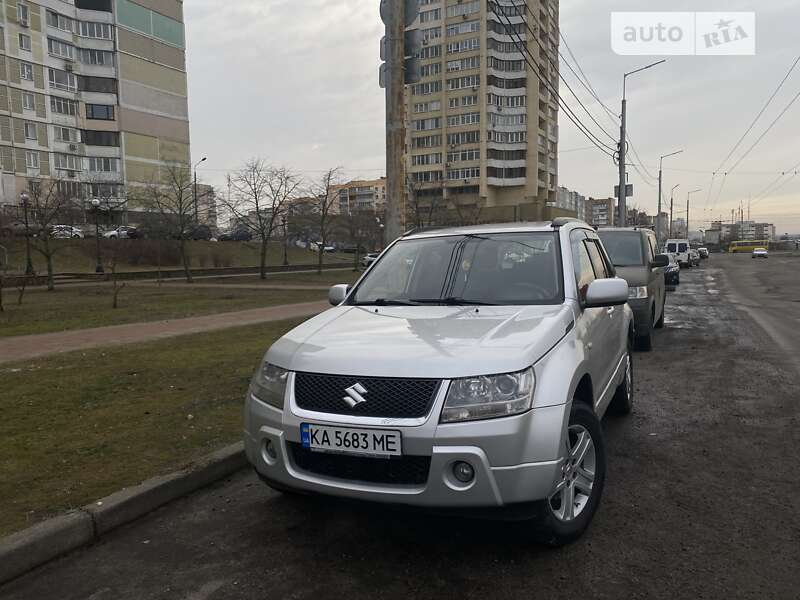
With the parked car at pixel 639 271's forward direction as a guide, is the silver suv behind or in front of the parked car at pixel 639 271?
in front

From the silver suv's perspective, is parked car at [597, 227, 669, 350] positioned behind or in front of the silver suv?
behind

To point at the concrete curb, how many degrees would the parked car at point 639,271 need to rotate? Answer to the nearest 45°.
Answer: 0° — it already faces it

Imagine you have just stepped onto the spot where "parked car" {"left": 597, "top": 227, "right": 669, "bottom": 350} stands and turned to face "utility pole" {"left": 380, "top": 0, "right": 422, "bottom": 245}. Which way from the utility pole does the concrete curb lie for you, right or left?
left

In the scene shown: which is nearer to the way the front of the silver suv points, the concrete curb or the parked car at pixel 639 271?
the concrete curb

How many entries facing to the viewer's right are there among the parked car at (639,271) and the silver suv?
0

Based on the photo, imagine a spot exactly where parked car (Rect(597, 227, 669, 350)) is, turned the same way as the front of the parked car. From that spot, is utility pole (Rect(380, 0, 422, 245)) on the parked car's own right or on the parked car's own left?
on the parked car's own right

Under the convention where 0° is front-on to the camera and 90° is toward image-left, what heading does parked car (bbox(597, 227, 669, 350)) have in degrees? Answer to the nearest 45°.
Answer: approximately 0°

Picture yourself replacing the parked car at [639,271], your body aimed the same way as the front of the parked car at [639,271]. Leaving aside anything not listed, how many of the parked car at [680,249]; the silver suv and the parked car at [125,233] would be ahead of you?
1

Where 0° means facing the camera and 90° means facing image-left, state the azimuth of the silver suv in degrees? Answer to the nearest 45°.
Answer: approximately 45°

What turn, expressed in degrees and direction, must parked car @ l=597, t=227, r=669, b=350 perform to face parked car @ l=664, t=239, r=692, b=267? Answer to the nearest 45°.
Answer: approximately 180°
